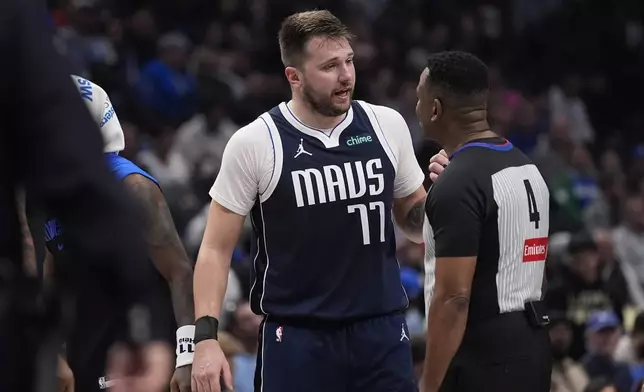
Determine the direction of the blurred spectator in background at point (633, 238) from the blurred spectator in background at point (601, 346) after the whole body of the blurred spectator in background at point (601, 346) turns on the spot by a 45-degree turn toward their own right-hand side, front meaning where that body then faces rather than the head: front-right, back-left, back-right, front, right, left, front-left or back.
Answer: back-right

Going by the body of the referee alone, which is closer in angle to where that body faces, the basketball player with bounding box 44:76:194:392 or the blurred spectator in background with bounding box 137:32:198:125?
the blurred spectator in background

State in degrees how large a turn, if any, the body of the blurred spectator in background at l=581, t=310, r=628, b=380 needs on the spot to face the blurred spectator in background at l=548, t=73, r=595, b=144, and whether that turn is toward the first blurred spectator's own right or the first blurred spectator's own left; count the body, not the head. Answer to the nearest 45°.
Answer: approximately 180°

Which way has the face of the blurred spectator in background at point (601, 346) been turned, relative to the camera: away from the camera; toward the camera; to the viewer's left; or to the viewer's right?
toward the camera

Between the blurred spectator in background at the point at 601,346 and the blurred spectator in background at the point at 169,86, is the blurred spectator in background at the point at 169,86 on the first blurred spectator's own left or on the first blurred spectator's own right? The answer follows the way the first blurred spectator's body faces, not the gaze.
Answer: on the first blurred spectator's own right

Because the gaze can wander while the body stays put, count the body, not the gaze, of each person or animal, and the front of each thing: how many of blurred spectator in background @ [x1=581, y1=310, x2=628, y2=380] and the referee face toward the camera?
1

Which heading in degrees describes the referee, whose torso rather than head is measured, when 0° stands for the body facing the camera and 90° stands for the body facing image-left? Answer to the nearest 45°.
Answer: approximately 135°

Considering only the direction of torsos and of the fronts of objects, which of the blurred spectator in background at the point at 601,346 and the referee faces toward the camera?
the blurred spectator in background

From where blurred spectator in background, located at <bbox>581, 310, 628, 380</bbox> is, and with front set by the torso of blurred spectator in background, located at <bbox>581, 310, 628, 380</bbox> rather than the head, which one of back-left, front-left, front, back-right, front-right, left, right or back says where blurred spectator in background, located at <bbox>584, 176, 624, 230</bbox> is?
back

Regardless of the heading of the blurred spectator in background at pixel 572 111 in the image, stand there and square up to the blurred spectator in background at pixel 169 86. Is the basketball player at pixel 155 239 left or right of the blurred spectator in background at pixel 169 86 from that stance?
left

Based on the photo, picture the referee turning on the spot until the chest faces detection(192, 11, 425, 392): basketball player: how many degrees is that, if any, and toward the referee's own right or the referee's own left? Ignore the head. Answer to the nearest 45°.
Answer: approximately 45° to the referee's own left

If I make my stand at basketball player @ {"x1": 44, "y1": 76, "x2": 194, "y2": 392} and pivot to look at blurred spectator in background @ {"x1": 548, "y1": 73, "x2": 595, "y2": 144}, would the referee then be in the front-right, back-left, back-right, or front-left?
front-right

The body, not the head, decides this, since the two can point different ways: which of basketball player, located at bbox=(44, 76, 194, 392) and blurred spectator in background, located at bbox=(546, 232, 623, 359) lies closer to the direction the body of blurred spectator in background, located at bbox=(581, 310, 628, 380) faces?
the basketball player

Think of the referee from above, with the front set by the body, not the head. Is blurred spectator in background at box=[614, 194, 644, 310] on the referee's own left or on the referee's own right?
on the referee's own right

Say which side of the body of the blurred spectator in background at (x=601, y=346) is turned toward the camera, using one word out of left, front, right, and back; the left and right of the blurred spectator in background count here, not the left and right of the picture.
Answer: front
